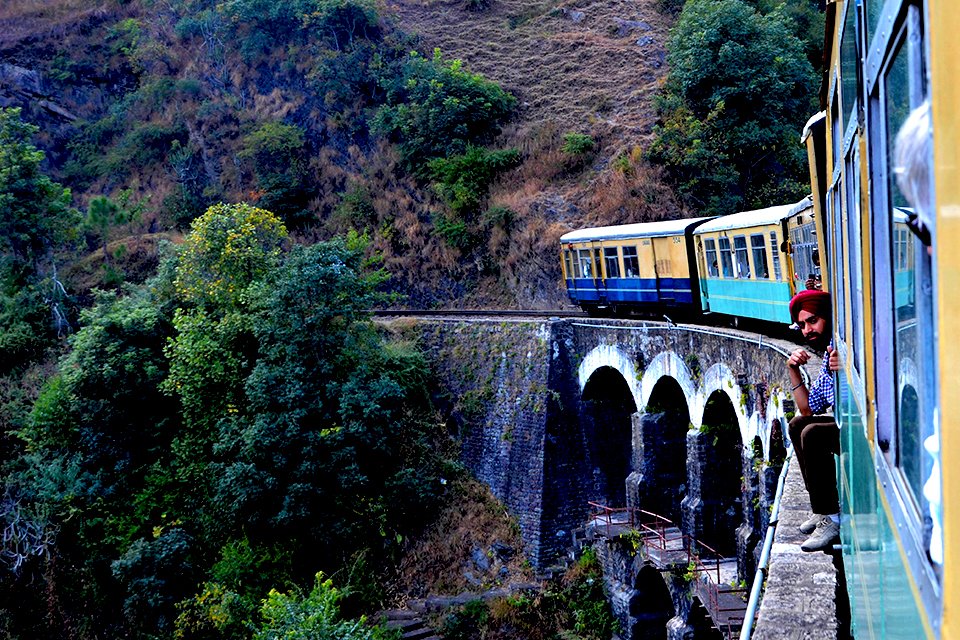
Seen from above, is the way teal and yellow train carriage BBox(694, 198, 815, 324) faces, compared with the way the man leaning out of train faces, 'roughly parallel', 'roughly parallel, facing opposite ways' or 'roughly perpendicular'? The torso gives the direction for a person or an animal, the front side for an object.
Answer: roughly perpendicular

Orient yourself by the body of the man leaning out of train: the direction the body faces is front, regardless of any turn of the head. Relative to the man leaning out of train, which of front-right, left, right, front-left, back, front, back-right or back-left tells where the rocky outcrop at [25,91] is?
right

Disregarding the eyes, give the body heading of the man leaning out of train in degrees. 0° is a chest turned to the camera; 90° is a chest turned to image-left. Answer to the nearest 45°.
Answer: approximately 45°

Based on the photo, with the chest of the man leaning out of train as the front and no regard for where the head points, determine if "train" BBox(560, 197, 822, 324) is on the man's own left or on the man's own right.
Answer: on the man's own right
